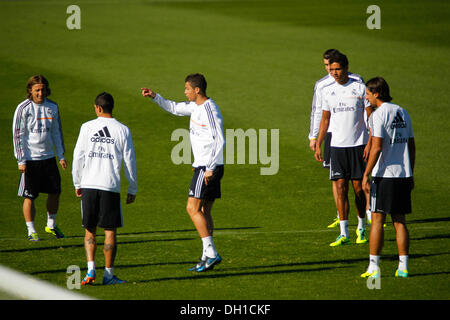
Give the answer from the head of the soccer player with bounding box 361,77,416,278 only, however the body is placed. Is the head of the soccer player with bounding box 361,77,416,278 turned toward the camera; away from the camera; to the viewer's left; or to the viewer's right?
to the viewer's left

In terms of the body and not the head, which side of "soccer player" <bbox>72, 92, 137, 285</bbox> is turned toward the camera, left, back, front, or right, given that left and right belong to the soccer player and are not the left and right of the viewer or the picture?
back

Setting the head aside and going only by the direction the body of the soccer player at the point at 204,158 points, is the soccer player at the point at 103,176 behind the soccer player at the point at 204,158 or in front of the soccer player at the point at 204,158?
in front

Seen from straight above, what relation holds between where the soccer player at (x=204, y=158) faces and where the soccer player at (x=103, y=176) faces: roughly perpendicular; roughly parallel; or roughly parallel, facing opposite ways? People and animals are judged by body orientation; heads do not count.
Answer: roughly perpendicular

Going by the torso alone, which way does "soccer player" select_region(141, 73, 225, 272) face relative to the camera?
to the viewer's left

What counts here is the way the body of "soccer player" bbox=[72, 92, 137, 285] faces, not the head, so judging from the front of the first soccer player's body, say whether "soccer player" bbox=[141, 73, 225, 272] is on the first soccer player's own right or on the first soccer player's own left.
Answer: on the first soccer player's own right

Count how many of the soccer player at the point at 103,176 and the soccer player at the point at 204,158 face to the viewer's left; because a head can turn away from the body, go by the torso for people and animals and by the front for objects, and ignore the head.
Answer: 1

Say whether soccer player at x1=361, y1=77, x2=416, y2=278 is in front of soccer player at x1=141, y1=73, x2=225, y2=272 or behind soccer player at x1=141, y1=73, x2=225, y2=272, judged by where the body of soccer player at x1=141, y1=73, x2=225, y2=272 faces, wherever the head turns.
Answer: behind

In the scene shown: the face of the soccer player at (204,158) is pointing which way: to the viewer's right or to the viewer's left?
to the viewer's left

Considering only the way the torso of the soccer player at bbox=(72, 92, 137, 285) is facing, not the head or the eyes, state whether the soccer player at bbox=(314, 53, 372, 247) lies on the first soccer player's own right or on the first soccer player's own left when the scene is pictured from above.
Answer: on the first soccer player's own right

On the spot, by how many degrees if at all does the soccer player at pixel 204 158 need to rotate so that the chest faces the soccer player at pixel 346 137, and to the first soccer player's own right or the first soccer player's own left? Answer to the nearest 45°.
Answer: approximately 135° to the first soccer player's own right

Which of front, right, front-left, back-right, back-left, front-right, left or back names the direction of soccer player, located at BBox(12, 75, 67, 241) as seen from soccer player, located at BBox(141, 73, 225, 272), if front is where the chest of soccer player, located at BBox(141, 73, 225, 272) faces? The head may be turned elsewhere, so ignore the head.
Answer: front-right
